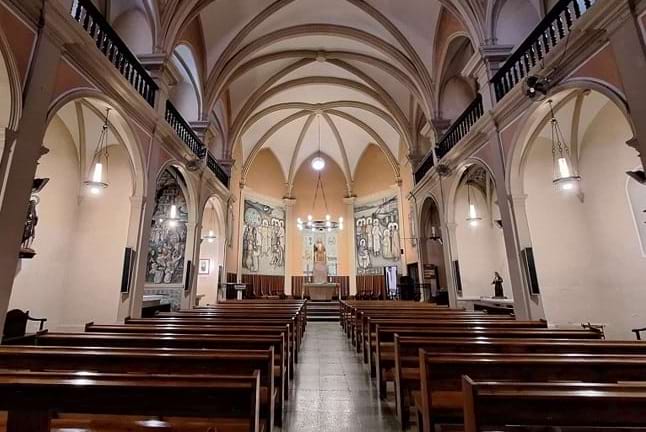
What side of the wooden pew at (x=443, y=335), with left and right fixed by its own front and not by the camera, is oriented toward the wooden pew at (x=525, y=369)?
back

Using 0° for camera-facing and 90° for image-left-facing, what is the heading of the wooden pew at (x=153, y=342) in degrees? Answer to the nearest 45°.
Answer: approximately 180°

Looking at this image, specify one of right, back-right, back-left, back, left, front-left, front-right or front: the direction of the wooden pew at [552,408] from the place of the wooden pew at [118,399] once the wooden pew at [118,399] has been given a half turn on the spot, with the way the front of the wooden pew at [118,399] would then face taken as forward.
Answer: front-left

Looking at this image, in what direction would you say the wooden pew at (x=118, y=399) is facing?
away from the camera

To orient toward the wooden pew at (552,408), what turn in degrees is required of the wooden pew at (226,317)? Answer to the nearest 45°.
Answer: approximately 180°

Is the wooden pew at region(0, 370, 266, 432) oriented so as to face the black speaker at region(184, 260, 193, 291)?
yes

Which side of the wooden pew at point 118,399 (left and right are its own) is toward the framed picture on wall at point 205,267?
front

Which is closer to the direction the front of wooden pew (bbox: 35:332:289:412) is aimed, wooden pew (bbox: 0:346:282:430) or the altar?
the altar

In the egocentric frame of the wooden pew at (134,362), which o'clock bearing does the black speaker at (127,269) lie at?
The black speaker is roughly at 12 o'clock from the wooden pew.

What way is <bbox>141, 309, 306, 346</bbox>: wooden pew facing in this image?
away from the camera

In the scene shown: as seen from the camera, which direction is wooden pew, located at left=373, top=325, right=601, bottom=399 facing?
away from the camera

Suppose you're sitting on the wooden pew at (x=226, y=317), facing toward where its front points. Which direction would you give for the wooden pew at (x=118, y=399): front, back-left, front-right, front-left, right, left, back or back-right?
back

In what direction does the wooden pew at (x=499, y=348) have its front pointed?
away from the camera

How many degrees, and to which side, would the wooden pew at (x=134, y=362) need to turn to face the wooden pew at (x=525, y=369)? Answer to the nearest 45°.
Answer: approximately 135° to its right

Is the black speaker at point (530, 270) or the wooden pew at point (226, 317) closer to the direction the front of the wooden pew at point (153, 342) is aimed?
the wooden pew

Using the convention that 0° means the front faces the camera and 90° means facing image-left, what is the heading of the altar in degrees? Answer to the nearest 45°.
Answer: approximately 0°

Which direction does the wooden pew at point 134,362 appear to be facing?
away from the camera

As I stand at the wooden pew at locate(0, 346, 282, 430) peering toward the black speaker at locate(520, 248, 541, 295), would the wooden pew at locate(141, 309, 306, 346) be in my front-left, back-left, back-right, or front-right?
front-left

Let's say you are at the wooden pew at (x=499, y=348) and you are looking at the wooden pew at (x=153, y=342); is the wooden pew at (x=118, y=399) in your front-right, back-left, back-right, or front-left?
front-left
